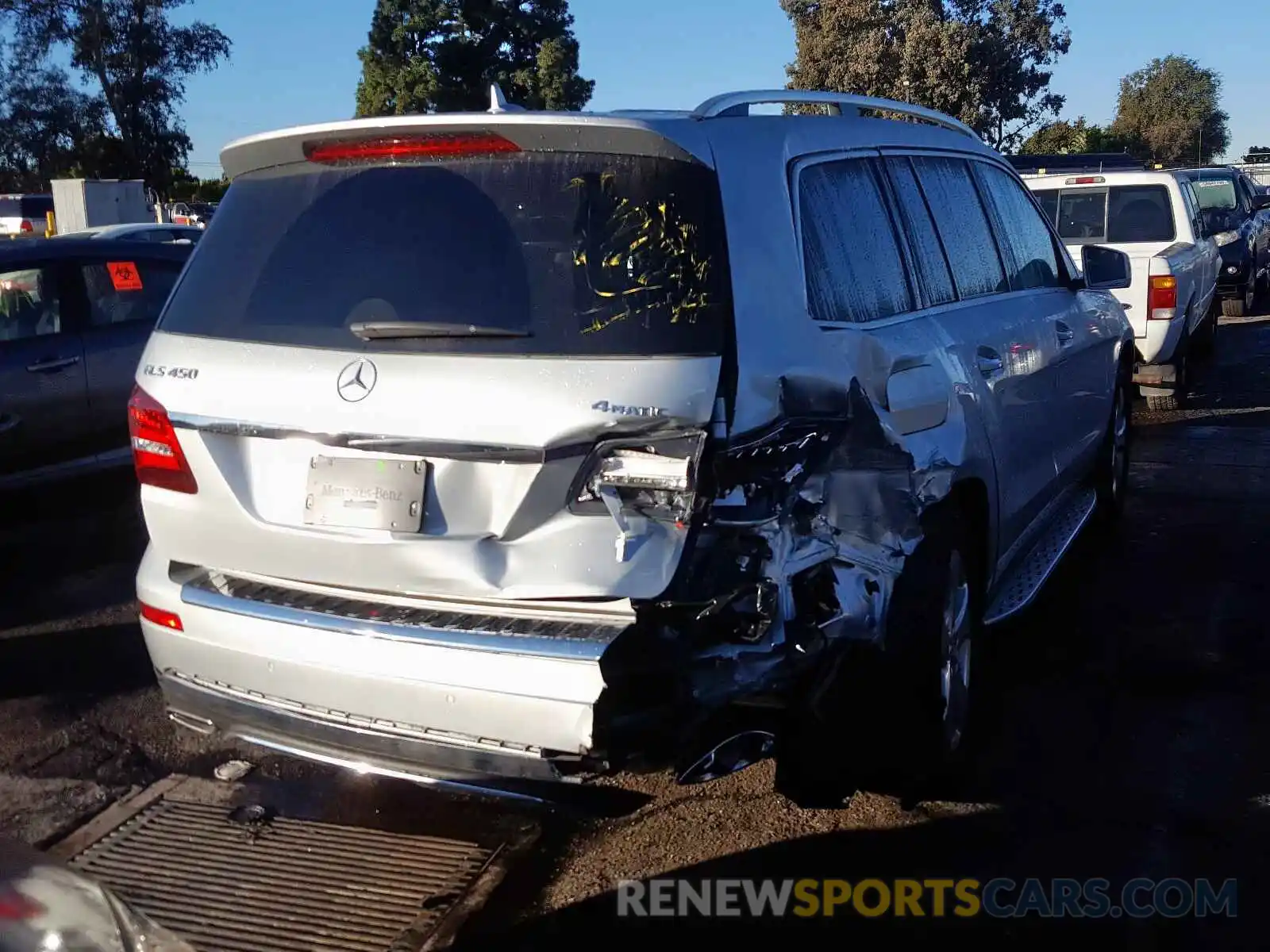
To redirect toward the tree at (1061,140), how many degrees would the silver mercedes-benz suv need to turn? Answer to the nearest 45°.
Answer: approximately 45° to its left

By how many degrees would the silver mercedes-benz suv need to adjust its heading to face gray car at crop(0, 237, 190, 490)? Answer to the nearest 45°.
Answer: approximately 90° to its left

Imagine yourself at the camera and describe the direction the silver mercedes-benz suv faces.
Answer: facing away from the viewer and to the right of the viewer

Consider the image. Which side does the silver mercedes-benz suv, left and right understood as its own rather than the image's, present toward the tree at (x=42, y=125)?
left

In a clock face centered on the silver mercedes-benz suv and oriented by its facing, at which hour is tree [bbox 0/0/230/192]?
The tree is roughly at 10 o'clock from the silver mercedes-benz suv.

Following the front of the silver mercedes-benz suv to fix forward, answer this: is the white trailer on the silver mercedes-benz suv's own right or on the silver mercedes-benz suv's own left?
on the silver mercedes-benz suv's own left

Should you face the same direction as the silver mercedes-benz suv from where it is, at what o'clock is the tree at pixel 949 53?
The tree is roughly at 11 o'clock from the silver mercedes-benz suv.

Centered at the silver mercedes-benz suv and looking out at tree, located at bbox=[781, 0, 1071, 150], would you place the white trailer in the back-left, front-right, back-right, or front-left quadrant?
front-left

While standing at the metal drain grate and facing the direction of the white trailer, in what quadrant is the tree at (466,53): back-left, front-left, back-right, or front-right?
front-right

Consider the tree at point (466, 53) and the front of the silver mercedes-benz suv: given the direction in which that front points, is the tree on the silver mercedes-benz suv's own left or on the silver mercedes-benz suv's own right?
on the silver mercedes-benz suv's own left

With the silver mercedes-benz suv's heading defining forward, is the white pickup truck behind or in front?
in front

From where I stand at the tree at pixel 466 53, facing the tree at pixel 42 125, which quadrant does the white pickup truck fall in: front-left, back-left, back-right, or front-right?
back-left
